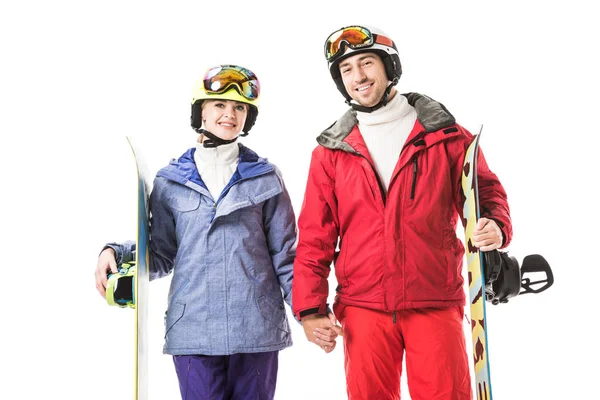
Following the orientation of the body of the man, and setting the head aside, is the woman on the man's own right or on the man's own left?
on the man's own right

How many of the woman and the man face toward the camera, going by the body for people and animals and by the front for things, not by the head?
2

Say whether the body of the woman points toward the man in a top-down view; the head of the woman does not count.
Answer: no

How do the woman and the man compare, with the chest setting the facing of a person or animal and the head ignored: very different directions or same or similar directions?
same or similar directions

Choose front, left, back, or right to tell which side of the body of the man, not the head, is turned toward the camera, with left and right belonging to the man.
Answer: front

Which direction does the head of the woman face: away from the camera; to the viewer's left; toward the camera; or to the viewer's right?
toward the camera
